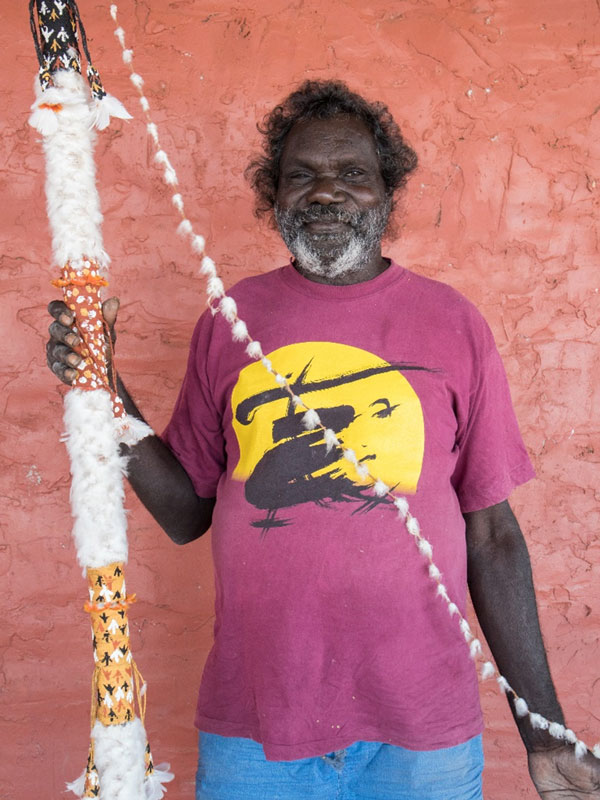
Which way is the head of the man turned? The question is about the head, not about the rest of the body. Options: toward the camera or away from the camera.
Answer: toward the camera

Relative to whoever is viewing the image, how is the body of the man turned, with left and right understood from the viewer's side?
facing the viewer
